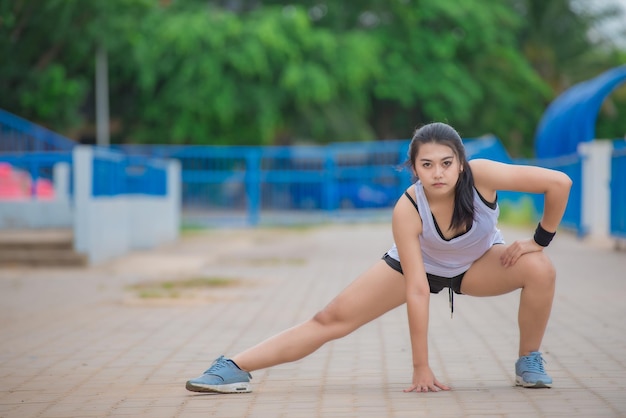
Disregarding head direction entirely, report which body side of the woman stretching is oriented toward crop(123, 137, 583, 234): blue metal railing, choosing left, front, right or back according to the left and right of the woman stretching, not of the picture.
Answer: back

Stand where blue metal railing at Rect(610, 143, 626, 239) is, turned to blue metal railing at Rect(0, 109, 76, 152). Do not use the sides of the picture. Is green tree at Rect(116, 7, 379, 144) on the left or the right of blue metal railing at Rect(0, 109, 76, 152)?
right

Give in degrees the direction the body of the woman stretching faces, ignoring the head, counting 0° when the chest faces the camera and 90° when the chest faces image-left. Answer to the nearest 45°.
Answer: approximately 0°

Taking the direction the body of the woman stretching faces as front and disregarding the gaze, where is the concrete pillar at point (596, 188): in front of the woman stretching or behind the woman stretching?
behind

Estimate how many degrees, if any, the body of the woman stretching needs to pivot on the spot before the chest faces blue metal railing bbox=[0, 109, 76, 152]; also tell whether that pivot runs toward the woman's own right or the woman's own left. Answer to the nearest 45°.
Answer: approximately 135° to the woman's own right

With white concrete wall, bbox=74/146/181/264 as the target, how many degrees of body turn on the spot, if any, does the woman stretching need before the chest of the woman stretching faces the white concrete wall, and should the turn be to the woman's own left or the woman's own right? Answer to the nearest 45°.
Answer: approximately 135° to the woman's own right

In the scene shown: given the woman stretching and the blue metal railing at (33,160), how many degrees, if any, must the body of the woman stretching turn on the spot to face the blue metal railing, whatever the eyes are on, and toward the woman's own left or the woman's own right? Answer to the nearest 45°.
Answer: approximately 135° to the woman's own right

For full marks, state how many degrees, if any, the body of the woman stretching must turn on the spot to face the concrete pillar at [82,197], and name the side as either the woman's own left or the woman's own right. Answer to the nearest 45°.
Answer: approximately 135° to the woman's own right

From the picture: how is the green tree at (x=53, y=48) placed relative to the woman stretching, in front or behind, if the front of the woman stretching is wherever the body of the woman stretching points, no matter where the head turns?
behind

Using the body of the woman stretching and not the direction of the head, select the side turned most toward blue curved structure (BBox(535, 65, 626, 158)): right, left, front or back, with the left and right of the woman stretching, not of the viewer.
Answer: back
